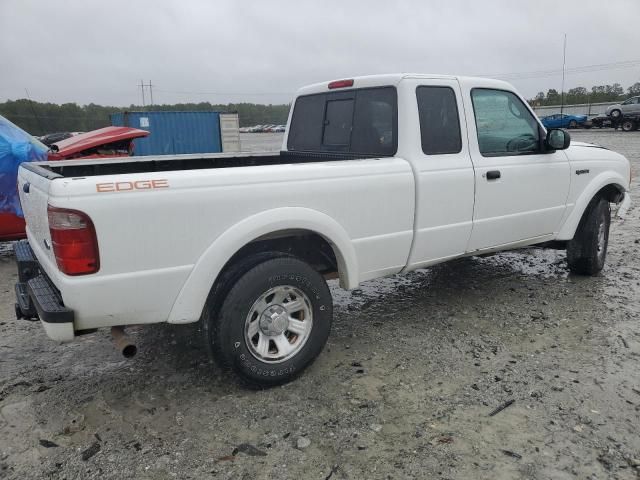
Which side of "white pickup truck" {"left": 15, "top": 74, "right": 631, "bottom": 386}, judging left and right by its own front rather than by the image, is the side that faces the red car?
left

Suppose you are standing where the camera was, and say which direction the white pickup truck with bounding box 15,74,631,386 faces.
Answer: facing away from the viewer and to the right of the viewer

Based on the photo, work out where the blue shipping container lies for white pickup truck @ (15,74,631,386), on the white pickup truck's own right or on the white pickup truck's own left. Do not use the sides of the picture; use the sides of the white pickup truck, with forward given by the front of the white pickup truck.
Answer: on the white pickup truck's own left

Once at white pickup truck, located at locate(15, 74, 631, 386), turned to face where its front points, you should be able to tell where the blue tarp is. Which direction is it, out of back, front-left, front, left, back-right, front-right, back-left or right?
left
